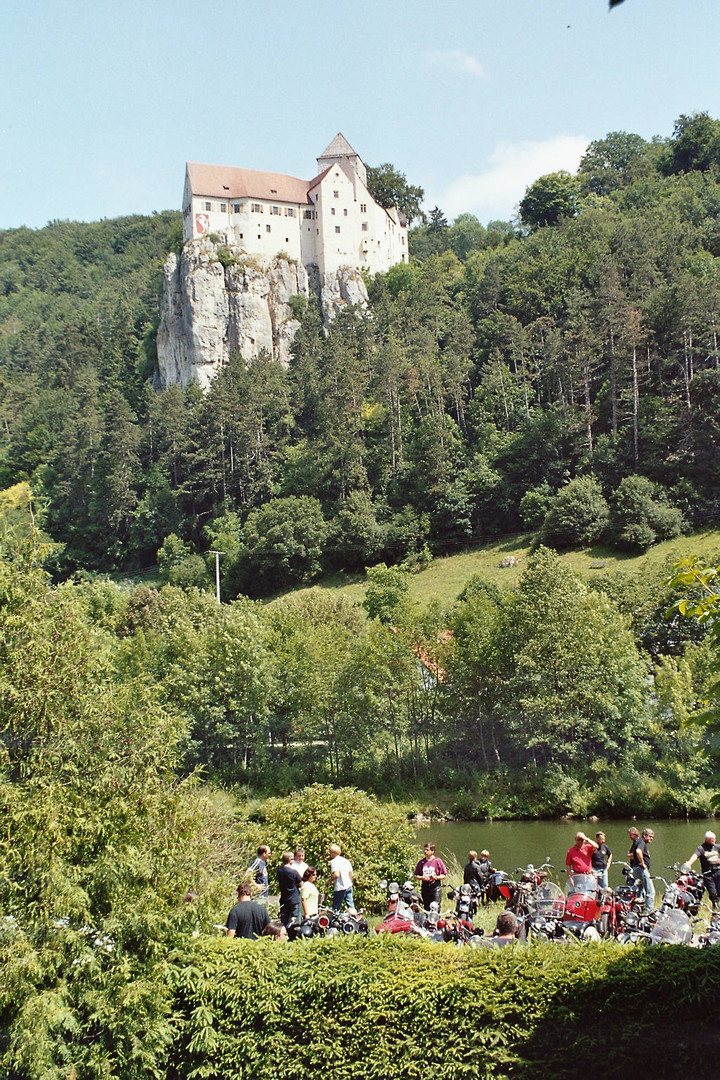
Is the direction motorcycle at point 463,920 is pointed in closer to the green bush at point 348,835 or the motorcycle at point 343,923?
the motorcycle

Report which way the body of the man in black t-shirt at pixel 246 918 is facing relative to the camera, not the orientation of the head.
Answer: away from the camera

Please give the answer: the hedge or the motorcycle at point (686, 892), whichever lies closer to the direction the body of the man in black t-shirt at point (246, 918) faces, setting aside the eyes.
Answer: the motorcycle

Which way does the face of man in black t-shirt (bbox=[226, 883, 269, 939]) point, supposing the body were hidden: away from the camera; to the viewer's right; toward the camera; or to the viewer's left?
away from the camera

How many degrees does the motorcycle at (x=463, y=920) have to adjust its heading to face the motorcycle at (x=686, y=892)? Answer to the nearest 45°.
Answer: approximately 90° to its left

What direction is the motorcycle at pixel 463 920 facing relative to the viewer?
toward the camera

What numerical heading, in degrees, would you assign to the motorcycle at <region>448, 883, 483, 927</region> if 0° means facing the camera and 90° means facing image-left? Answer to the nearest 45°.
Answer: approximately 0°

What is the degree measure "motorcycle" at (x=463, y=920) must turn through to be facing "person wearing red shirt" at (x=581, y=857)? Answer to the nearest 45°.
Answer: approximately 135° to its left
